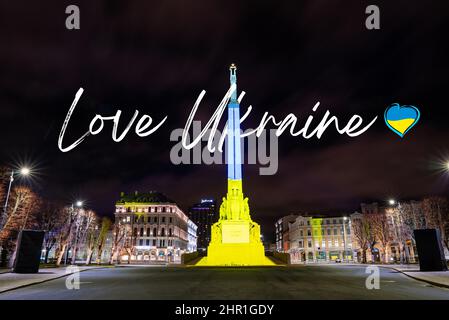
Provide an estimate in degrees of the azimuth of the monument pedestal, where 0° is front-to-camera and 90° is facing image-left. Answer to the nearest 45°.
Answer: approximately 0°

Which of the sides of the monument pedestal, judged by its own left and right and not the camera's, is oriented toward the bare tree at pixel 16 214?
right
